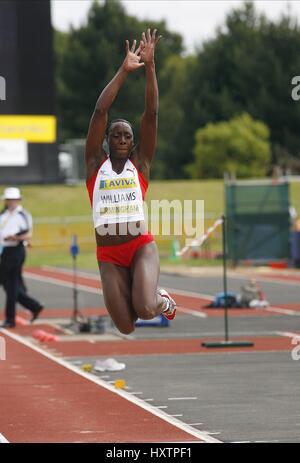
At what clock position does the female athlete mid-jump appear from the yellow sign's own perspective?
The female athlete mid-jump is roughly at 12 o'clock from the yellow sign.

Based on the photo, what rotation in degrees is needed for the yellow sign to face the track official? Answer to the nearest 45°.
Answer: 0° — it already faces them

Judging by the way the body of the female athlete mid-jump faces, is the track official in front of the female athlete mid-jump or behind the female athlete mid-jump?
behind

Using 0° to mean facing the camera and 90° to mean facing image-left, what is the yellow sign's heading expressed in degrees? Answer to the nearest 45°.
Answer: approximately 0°

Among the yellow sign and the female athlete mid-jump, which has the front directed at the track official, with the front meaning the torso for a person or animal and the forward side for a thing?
the yellow sign

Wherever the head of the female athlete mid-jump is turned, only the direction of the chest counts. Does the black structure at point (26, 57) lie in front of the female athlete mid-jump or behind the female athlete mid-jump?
behind

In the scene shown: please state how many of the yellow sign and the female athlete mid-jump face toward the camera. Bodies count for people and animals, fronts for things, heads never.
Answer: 2

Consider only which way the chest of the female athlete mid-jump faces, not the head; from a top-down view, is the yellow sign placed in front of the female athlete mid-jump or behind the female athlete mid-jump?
behind
